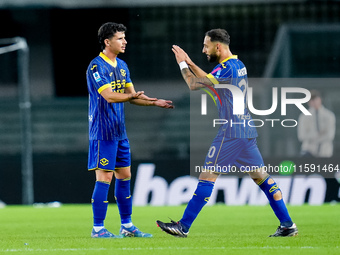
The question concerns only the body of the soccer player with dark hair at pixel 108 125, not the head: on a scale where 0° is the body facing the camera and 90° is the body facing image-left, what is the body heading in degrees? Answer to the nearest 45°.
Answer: approximately 315°

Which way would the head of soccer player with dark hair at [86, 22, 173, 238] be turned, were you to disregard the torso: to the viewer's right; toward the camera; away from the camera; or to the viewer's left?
to the viewer's right

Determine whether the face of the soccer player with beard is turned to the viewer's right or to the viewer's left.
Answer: to the viewer's left

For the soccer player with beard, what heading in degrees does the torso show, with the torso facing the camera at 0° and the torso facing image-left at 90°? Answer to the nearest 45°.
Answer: approximately 90°
